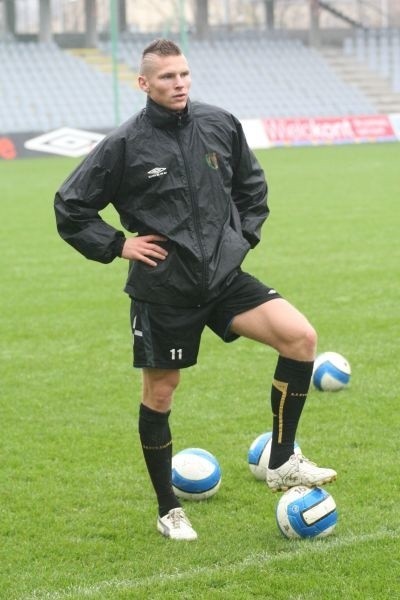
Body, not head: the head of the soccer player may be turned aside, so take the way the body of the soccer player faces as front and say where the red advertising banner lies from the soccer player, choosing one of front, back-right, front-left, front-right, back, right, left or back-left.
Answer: back-left

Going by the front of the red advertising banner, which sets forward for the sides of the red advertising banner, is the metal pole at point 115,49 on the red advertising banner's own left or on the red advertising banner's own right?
on the red advertising banner's own right

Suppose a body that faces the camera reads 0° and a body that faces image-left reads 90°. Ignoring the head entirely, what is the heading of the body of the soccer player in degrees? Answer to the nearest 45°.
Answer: approximately 315°

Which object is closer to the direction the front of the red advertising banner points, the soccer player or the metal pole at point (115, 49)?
the soccer player

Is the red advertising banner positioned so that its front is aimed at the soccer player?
yes

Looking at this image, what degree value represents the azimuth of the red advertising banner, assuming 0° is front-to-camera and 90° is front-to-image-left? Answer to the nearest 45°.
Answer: approximately 0°
